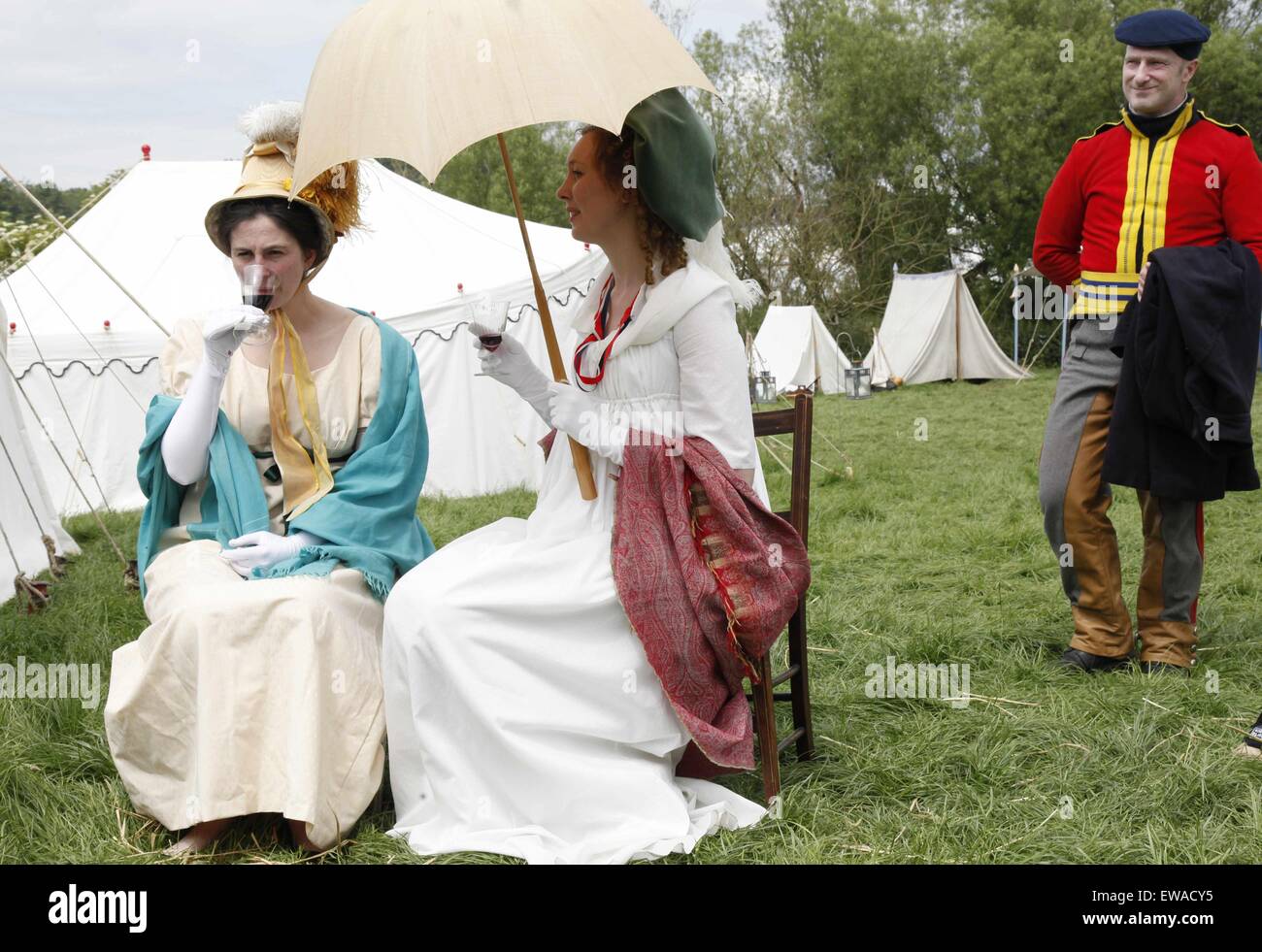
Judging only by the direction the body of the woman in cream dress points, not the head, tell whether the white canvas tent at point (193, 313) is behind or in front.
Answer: behind

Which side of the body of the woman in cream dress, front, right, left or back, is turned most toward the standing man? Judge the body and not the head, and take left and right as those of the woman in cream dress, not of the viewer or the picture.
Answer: left

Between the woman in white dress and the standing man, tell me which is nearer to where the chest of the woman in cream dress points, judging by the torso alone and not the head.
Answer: the woman in white dress

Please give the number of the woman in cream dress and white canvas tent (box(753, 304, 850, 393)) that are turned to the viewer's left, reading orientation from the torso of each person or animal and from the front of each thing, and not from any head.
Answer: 0

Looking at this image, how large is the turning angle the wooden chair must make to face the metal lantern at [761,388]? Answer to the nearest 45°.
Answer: approximately 135° to its right

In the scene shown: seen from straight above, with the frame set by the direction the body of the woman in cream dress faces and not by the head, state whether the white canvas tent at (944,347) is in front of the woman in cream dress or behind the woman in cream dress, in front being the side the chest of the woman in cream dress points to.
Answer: behind

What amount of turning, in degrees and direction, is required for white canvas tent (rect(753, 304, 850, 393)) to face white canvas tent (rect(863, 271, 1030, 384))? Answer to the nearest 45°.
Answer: approximately 90° to its left

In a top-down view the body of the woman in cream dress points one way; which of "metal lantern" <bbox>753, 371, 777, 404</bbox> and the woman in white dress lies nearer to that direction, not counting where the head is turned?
the woman in white dress

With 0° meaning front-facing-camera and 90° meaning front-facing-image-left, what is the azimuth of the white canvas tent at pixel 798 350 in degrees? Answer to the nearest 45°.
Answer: approximately 315°

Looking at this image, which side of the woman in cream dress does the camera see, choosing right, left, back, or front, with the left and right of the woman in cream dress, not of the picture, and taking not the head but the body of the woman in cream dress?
front
